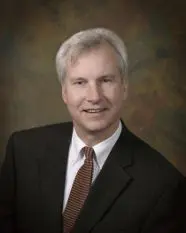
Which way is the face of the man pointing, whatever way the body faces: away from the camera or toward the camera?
toward the camera

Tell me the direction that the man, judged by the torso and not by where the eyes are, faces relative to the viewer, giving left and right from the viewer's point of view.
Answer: facing the viewer and to the left of the viewer
